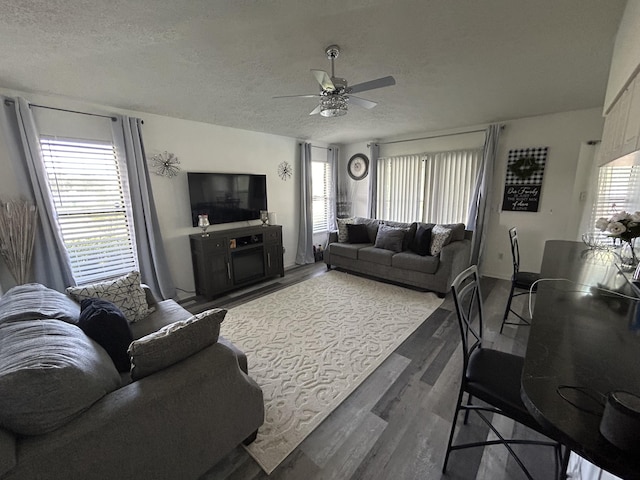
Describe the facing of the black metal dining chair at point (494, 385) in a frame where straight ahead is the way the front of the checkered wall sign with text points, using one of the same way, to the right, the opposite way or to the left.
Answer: to the left

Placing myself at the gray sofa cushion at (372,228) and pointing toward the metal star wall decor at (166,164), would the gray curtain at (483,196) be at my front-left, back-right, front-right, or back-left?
back-left

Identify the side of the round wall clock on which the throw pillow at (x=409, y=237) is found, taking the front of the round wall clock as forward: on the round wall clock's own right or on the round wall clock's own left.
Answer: on the round wall clock's own left

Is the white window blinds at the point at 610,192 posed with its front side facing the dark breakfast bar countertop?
yes

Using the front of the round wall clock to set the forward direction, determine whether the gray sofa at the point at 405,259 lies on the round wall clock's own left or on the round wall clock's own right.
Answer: on the round wall clock's own left

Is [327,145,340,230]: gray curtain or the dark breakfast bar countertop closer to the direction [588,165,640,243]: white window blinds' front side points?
the dark breakfast bar countertop

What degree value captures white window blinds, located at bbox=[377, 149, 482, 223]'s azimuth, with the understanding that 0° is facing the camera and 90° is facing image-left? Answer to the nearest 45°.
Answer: approximately 45°

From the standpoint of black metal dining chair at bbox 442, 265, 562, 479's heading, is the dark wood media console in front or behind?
behind

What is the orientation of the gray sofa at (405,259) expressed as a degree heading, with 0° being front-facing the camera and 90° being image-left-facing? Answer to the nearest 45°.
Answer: approximately 45°

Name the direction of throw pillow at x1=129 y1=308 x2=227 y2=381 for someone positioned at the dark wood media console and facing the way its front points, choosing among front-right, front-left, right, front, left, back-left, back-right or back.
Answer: front-right

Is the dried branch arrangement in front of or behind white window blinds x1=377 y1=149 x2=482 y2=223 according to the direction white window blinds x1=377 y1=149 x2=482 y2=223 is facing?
in front

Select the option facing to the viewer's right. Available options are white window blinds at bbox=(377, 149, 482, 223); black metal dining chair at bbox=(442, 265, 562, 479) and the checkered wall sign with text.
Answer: the black metal dining chair

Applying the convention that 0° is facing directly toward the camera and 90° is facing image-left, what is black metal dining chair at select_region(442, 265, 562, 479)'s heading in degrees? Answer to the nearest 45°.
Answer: approximately 270°
